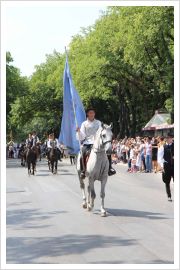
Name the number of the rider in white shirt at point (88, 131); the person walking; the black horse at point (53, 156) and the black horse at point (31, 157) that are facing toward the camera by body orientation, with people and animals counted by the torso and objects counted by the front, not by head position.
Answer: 4

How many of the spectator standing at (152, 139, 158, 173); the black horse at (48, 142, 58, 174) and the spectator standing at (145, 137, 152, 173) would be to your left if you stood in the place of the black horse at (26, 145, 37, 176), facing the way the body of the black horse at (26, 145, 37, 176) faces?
3

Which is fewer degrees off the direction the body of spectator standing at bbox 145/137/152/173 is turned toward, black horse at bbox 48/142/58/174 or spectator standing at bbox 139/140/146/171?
the black horse

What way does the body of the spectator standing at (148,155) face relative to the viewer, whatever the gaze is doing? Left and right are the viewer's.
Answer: facing the viewer and to the left of the viewer

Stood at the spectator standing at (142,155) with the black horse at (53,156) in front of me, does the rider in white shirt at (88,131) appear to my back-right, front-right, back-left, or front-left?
front-left

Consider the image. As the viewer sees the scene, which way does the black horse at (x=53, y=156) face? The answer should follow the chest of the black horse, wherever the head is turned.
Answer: toward the camera

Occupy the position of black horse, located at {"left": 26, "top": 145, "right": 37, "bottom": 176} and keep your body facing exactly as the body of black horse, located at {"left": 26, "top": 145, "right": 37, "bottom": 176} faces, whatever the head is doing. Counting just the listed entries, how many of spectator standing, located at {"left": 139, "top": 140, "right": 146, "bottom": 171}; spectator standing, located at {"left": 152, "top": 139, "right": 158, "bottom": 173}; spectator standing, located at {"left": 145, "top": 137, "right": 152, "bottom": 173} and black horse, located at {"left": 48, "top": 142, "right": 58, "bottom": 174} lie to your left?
4

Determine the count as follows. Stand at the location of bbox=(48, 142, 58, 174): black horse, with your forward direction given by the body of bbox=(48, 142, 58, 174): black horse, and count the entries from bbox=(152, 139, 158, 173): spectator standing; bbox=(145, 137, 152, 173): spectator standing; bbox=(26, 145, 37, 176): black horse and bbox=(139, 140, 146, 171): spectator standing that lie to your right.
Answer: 1

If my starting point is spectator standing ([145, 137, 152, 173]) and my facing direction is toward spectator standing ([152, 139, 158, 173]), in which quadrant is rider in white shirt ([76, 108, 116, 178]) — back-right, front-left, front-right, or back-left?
back-right

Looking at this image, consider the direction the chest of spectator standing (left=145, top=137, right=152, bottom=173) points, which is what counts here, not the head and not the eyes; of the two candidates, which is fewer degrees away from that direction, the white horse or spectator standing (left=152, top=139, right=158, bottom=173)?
the white horse

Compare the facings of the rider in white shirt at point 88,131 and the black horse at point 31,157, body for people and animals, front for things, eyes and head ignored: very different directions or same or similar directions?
same or similar directions

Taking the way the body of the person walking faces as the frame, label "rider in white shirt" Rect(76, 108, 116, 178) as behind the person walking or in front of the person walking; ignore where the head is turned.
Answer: in front

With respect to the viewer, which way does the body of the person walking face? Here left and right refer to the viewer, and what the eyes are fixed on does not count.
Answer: facing the viewer

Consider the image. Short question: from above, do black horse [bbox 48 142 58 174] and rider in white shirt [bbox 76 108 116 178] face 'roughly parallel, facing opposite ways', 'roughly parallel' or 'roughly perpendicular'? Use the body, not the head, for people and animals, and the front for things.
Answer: roughly parallel
